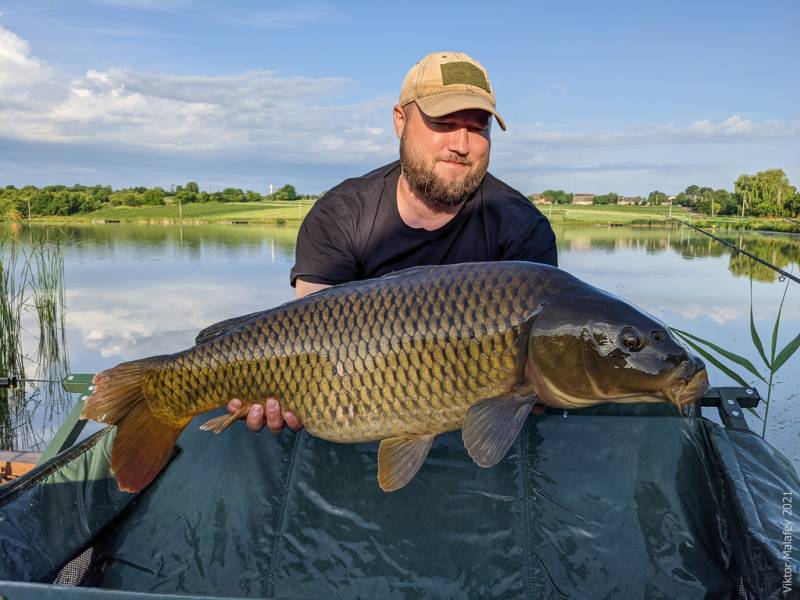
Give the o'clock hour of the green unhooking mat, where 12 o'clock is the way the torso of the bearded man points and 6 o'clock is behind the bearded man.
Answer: The green unhooking mat is roughly at 12 o'clock from the bearded man.

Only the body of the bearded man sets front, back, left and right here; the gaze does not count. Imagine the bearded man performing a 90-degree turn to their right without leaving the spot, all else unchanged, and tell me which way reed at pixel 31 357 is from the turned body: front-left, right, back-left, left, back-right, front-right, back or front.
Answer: front-right

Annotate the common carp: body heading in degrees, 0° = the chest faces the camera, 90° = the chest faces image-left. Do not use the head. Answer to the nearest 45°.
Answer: approximately 270°

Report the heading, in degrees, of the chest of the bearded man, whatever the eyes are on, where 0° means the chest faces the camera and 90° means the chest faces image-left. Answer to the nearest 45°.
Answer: approximately 0°

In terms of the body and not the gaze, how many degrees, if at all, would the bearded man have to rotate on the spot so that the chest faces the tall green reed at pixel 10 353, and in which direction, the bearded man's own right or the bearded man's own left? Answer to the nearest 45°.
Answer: approximately 135° to the bearded man's own right

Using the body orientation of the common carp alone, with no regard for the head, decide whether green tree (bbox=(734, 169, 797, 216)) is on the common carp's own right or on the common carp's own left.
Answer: on the common carp's own left

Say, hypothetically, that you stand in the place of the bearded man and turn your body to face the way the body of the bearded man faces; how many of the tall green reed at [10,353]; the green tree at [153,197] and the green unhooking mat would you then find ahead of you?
1

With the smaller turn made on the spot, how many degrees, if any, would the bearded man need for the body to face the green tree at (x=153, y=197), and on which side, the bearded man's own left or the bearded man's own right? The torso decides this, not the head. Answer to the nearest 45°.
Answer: approximately 180°
